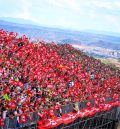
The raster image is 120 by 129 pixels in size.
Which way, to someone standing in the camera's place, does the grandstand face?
facing the viewer and to the right of the viewer
